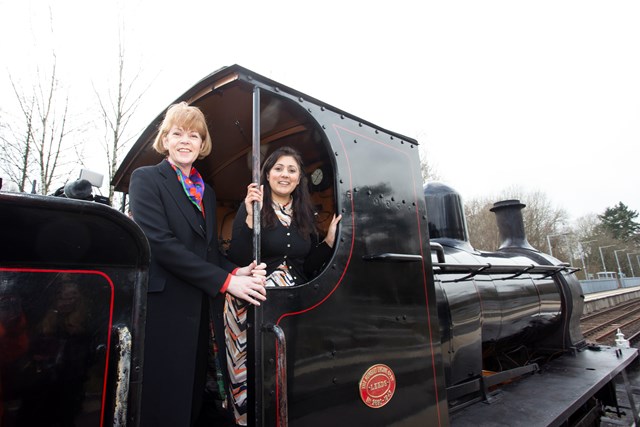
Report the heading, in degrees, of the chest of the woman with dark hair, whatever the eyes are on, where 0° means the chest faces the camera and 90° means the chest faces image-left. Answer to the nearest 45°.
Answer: approximately 0°

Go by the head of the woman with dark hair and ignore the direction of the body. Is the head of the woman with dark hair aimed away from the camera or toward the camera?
toward the camera

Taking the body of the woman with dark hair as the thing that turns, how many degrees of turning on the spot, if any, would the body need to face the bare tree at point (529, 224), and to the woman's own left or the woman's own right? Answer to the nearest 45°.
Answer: approximately 135° to the woman's own left

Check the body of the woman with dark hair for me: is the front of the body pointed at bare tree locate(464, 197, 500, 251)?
no

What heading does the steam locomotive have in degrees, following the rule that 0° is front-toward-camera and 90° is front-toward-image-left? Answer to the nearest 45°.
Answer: approximately 225°

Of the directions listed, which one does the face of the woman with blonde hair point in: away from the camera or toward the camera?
toward the camera

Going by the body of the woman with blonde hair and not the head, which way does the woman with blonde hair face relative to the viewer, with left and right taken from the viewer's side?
facing the viewer and to the right of the viewer

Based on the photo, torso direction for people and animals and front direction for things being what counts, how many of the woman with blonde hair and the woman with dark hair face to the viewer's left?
0

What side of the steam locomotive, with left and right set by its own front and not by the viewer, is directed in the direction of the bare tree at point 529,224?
front

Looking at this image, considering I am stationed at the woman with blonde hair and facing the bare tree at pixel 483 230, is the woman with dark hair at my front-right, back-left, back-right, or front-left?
front-right

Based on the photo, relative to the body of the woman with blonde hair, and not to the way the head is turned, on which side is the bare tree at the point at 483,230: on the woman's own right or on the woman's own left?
on the woman's own left
